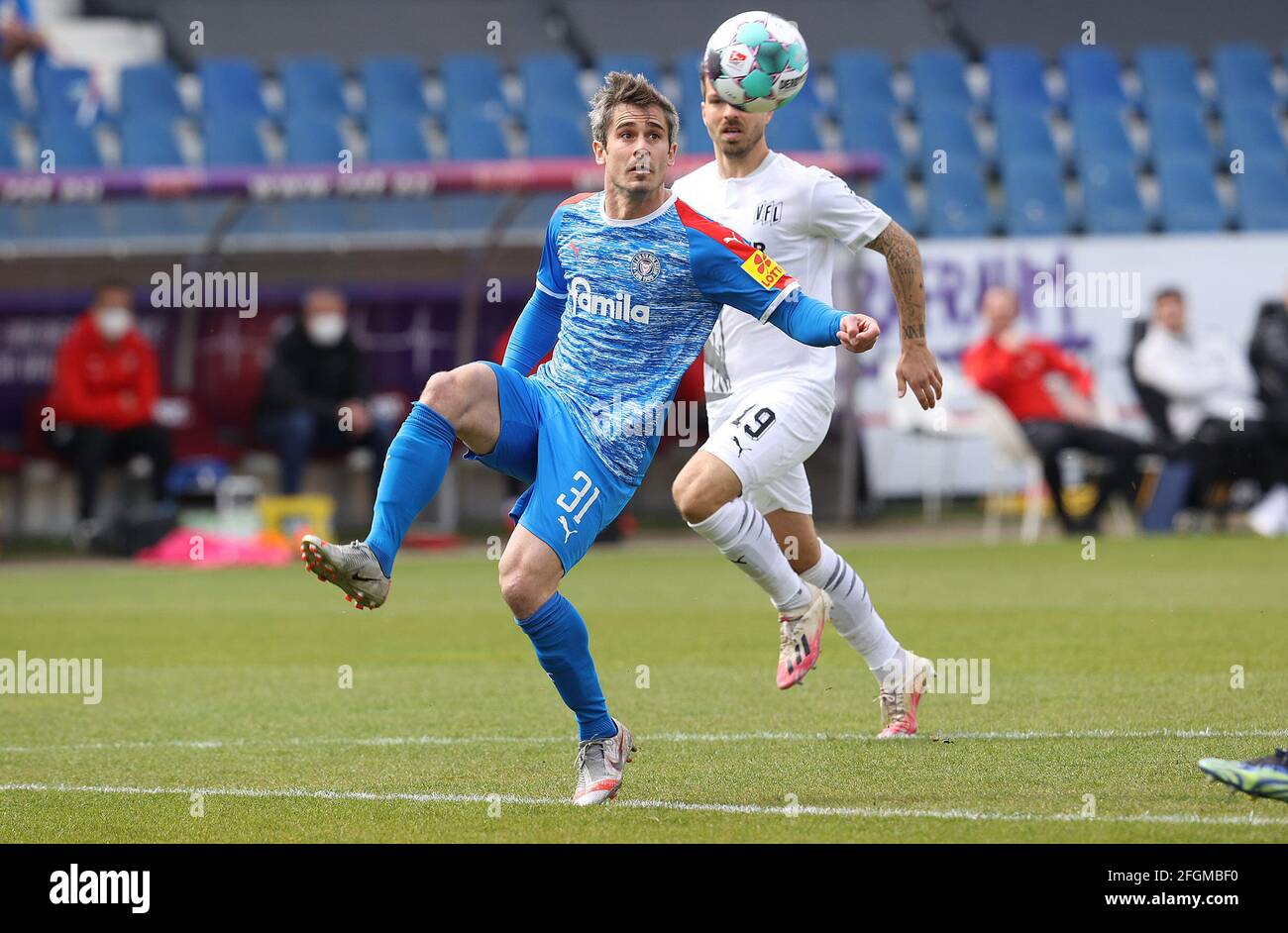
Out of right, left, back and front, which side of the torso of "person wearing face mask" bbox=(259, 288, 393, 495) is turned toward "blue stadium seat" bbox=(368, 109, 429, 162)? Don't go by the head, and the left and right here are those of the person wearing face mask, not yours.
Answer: back

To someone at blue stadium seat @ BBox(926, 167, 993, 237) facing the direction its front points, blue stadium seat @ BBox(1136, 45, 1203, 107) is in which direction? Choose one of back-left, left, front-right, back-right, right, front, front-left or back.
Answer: back-left

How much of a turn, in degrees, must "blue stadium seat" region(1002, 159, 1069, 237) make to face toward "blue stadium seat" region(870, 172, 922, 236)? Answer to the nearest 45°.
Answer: approximately 45° to its right

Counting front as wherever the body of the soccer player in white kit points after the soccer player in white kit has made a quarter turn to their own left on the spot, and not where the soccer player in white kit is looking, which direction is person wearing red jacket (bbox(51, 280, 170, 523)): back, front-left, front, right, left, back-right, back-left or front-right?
back

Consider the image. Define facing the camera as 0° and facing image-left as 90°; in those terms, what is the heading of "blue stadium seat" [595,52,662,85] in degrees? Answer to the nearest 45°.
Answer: approximately 0°

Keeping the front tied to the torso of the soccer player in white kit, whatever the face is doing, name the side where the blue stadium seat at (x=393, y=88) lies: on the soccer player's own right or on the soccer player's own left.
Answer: on the soccer player's own right

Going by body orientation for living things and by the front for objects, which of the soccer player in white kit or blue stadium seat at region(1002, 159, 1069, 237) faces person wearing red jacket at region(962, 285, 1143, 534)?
the blue stadium seat

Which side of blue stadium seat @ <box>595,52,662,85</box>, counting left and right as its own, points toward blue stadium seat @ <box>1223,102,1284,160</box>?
left

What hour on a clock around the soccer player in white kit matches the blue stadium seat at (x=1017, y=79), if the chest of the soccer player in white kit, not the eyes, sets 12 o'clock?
The blue stadium seat is roughly at 5 o'clock from the soccer player in white kit.
